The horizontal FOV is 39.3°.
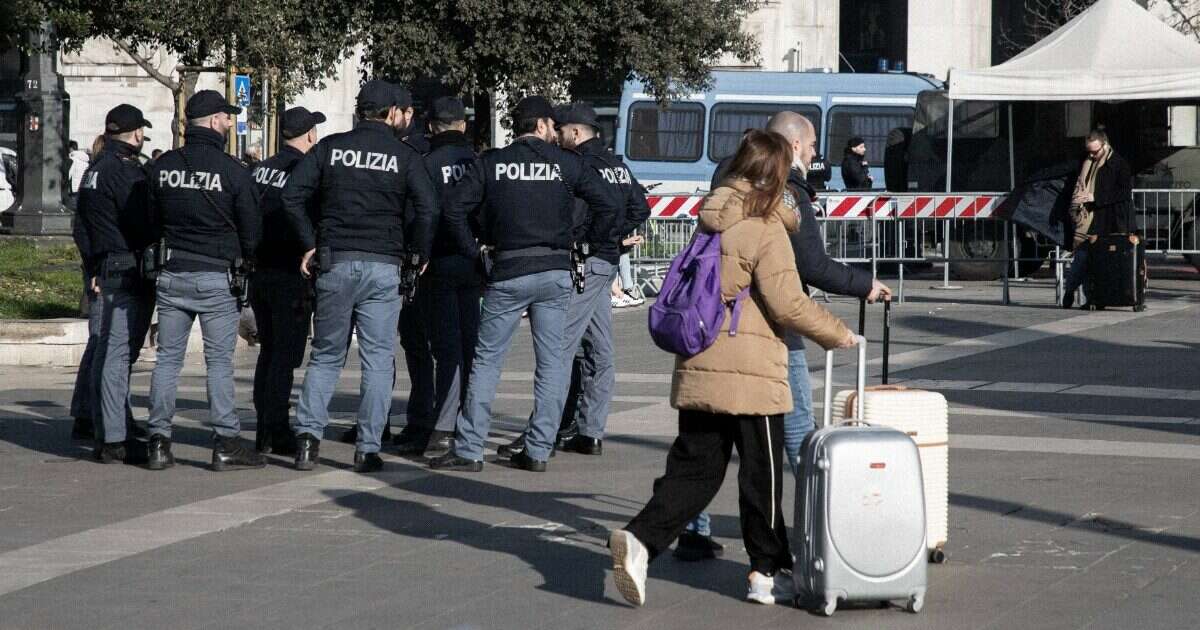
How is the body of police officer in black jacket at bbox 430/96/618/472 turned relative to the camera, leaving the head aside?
away from the camera

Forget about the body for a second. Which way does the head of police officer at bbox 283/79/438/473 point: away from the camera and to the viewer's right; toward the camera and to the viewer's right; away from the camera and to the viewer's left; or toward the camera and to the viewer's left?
away from the camera and to the viewer's right

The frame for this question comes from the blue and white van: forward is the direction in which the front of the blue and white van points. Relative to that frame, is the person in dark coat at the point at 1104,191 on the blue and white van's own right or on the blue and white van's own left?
on the blue and white van's own right

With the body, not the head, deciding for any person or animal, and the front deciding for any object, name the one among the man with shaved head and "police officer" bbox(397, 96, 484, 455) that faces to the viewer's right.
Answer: the man with shaved head

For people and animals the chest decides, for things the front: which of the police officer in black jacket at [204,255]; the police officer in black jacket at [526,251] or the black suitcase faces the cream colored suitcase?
the black suitcase

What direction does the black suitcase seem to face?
toward the camera

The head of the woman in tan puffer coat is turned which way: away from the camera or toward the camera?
away from the camera

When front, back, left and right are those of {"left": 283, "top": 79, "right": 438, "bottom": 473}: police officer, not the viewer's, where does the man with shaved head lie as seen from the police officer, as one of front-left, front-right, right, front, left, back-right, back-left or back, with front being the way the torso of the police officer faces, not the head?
back-right

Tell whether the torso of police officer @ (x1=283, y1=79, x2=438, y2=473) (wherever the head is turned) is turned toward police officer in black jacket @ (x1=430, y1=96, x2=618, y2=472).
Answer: no

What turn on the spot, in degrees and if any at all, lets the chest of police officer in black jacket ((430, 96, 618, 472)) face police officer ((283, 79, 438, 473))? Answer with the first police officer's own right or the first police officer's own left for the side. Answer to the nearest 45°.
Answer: approximately 90° to the first police officer's own left

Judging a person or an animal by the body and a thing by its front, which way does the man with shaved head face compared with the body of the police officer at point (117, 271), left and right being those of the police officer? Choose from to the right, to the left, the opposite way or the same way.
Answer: to the right

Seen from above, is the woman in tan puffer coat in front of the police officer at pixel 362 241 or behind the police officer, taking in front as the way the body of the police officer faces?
behind

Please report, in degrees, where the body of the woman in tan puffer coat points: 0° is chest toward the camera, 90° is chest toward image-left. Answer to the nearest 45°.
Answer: approximately 225°

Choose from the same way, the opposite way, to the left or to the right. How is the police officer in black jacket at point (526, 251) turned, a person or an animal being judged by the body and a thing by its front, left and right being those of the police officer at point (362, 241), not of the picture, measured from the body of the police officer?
the same way

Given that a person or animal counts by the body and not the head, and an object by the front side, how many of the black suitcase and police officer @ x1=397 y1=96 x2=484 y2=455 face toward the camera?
1
